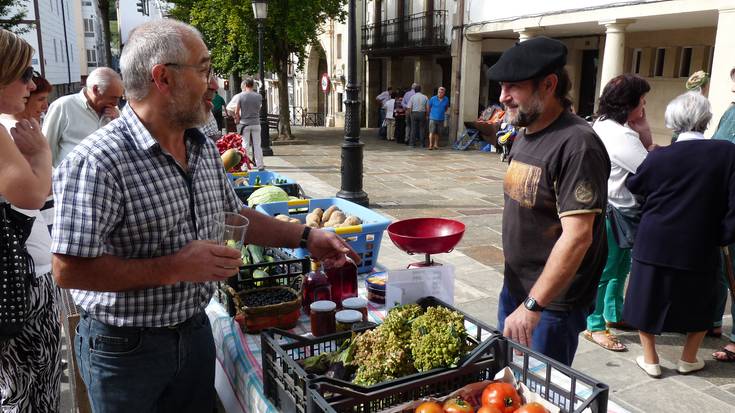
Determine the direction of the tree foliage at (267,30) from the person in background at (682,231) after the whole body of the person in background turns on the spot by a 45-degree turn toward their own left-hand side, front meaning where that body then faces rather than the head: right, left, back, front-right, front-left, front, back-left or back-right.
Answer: front

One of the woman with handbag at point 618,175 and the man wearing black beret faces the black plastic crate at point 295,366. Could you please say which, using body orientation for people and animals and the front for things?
the man wearing black beret

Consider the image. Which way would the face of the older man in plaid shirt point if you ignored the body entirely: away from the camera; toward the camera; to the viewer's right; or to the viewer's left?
to the viewer's right

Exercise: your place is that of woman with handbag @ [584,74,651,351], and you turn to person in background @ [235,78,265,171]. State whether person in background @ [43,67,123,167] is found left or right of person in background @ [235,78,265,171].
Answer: left

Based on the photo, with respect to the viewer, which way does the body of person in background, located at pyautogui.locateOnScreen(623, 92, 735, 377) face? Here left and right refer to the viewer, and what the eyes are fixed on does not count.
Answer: facing away from the viewer

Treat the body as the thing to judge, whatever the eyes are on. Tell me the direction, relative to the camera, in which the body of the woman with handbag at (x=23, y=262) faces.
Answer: to the viewer's right

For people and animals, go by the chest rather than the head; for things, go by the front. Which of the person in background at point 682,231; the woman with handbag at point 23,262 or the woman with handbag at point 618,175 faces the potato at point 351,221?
the woman with handbag at point 23,262

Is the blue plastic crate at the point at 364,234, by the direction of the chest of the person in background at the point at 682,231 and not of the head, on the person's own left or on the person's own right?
on the person's own left

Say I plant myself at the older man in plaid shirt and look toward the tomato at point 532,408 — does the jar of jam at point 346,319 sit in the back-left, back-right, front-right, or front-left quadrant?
front-left

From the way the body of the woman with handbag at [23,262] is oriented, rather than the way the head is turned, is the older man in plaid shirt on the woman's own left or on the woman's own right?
on the woman's own right

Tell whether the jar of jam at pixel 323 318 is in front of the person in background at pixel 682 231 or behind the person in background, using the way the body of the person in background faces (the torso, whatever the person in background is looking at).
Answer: behind

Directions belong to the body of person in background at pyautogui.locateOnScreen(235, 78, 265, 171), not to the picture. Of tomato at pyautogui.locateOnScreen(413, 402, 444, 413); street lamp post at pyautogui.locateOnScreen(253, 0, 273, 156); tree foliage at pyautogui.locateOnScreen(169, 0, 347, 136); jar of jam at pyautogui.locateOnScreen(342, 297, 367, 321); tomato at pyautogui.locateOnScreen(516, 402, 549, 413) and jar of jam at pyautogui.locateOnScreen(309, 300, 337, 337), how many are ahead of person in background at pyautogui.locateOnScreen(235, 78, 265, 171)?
2
